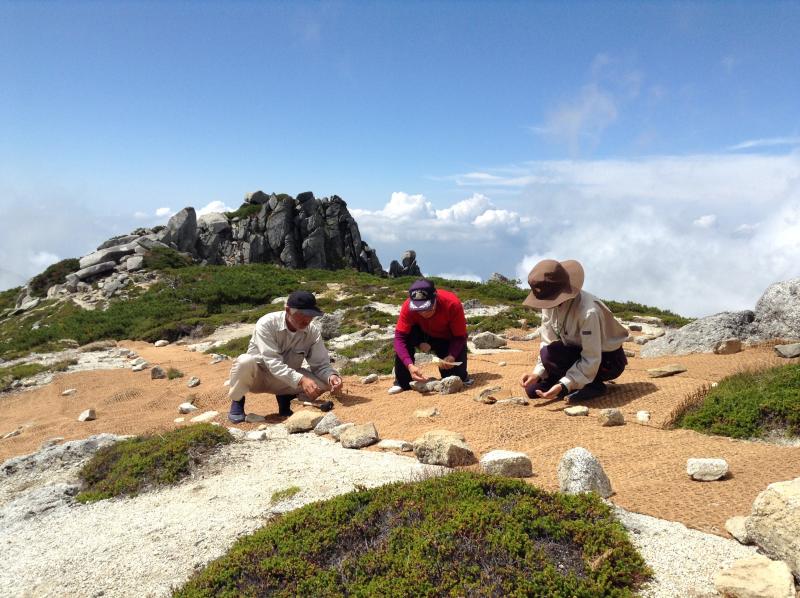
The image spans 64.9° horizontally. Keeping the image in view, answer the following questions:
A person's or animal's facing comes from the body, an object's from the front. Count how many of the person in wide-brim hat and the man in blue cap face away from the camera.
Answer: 0

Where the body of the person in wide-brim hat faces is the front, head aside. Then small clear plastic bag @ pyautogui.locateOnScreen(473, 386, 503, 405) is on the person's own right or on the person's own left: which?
on the person's own right

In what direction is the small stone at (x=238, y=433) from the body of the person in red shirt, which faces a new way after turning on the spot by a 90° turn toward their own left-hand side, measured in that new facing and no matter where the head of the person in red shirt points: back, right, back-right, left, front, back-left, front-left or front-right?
back-right

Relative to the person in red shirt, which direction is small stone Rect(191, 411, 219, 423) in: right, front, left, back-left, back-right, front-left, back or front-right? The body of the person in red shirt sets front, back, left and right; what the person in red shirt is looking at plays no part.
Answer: right

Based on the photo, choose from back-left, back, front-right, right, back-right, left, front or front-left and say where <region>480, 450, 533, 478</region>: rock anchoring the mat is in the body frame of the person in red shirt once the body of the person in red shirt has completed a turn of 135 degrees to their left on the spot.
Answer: back-right

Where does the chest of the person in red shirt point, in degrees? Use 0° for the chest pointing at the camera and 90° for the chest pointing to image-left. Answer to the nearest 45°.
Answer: approximately 0°

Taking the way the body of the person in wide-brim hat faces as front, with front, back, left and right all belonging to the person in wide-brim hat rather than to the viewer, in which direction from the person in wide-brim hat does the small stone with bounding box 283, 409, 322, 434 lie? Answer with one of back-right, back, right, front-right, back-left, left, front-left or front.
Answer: front-right

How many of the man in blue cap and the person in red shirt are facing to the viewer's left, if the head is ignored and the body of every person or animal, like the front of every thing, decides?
0

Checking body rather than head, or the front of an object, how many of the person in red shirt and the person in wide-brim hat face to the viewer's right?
0

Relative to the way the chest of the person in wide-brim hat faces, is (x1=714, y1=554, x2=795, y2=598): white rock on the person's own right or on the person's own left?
on the person's own left

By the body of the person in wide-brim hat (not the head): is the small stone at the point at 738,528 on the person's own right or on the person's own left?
on the person's own left

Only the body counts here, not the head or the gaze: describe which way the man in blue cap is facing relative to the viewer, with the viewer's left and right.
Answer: facing the viewer and to the right of the viewer

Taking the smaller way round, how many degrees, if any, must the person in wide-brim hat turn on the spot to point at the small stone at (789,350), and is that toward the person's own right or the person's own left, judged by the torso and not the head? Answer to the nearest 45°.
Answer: approximately 180°

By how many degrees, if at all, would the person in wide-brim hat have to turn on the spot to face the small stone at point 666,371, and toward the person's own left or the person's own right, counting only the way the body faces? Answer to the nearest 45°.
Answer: approximately 180°

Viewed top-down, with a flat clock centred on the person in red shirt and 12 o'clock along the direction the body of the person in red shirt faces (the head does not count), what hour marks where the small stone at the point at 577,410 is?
The small stone is roughly at 11 o'clock from the person in red shirt.

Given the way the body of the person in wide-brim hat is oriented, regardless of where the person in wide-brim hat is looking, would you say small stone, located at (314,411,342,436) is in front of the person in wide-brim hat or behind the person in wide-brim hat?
in front
